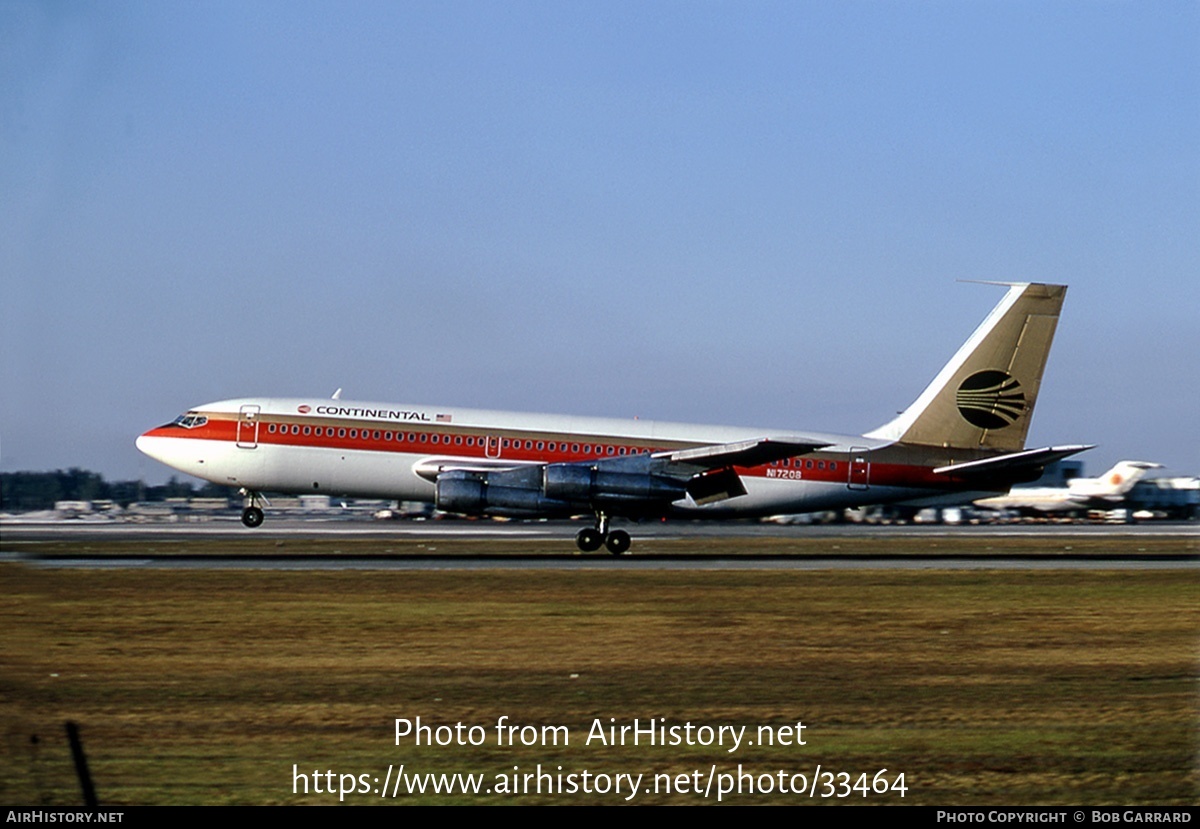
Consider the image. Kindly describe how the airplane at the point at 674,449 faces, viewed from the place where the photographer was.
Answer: facing to the left of the viewer
